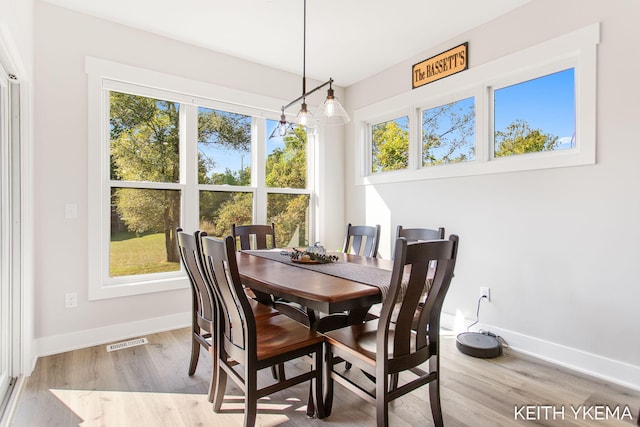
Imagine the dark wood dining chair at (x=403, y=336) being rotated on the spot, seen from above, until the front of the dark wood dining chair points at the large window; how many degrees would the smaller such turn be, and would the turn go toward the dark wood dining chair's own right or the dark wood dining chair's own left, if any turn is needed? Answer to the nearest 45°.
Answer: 0° — it already faces it

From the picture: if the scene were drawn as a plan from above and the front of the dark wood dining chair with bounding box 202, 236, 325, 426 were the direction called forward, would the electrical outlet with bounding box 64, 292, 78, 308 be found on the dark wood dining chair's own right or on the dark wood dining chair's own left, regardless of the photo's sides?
on the dark wood dining chair's own left

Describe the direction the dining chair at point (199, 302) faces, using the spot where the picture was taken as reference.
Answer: facing away from the viewer and to the right of the viewer

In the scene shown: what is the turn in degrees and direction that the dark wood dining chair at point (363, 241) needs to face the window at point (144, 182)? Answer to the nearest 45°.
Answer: approximately 45° to its right

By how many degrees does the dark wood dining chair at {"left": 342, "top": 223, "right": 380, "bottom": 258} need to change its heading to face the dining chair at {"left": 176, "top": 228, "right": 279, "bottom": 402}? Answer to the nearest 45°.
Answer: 0° — it already faces it

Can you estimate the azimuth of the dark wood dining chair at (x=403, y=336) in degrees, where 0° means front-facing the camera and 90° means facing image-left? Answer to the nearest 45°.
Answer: approximately 135°
